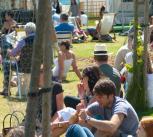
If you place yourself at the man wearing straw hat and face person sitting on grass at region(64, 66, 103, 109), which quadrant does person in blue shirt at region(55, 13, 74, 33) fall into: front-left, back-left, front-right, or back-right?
back-right

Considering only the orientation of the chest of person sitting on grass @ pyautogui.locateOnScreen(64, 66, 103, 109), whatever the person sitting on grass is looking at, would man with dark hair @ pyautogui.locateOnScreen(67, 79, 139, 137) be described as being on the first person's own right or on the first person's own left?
on the first person's own left

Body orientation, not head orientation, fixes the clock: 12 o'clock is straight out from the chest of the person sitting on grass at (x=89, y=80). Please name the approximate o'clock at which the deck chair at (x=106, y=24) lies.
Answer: The deck chair is roughly at 3 o'clock from the person sitting on grass.

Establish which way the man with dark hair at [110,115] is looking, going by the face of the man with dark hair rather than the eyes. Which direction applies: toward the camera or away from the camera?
toward the camera

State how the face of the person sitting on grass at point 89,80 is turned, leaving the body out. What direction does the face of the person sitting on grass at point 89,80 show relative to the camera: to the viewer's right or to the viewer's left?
to the viewer's left
